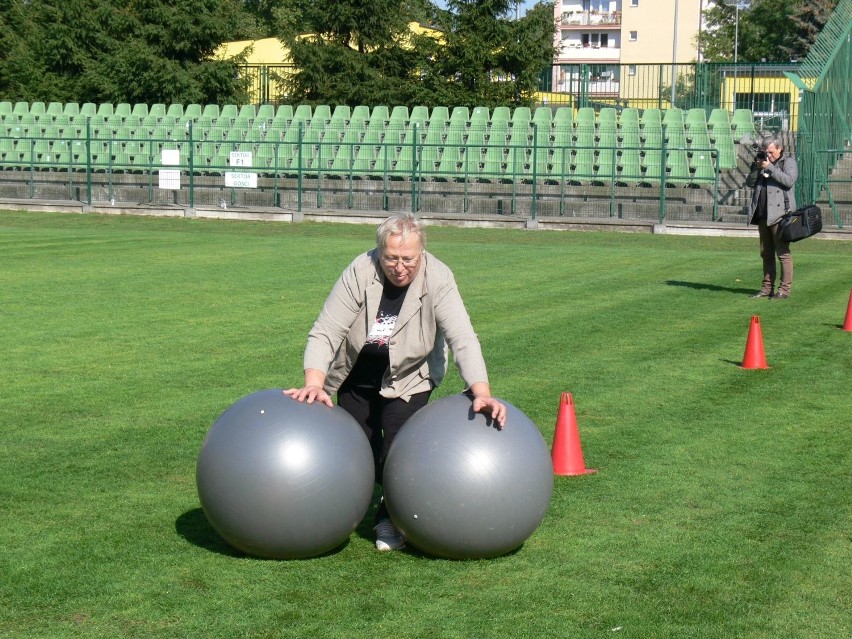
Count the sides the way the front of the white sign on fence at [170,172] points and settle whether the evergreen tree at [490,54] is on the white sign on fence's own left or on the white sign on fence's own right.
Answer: on the white sign on fence's own left

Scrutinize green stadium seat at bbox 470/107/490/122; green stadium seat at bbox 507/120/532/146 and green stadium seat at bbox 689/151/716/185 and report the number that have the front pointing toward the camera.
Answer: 3

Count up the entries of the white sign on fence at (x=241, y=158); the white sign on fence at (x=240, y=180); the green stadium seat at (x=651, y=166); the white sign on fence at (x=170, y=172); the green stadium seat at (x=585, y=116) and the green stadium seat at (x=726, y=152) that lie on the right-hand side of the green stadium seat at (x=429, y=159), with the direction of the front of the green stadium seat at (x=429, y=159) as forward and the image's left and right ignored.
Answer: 3

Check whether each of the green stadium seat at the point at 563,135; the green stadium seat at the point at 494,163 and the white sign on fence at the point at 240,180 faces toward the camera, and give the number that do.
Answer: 3

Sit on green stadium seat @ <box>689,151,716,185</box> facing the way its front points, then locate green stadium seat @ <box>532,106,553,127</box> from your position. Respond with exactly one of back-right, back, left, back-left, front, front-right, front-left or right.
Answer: back-right

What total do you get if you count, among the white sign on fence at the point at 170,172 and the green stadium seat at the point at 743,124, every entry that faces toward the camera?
2

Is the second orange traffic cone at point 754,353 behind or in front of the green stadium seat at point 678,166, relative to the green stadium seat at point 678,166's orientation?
in front

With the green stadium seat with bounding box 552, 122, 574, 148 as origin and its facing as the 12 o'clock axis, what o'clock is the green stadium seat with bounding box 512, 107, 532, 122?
the green stadium seat with bounding box 512, 107, 532, 122 is roughly at 5 o'clock from the green stadium seat with bounding box 552, 122, 574, 148.

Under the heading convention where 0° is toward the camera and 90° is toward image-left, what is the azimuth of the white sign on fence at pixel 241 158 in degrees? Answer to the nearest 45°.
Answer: approximately 0°

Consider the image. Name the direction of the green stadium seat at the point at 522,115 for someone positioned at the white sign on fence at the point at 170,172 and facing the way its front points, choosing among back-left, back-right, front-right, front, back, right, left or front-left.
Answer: left

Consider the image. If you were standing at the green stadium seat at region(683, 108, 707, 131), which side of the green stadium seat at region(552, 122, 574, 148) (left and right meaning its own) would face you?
left

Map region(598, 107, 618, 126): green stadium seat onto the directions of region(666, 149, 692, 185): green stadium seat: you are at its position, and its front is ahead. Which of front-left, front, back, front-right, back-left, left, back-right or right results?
back-right

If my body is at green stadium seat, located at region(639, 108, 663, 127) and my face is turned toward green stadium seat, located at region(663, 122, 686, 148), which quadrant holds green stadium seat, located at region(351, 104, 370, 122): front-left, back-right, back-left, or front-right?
back-right

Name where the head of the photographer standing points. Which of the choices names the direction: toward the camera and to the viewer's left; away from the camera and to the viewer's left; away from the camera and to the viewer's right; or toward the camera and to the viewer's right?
toward the camera and to the viewer's left

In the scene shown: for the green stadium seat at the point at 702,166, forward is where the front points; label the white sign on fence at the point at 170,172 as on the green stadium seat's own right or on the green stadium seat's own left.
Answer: on the green stadium seat's own right

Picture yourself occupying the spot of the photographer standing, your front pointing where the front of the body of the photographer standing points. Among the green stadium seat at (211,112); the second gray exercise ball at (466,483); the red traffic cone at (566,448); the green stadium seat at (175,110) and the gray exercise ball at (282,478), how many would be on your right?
2
